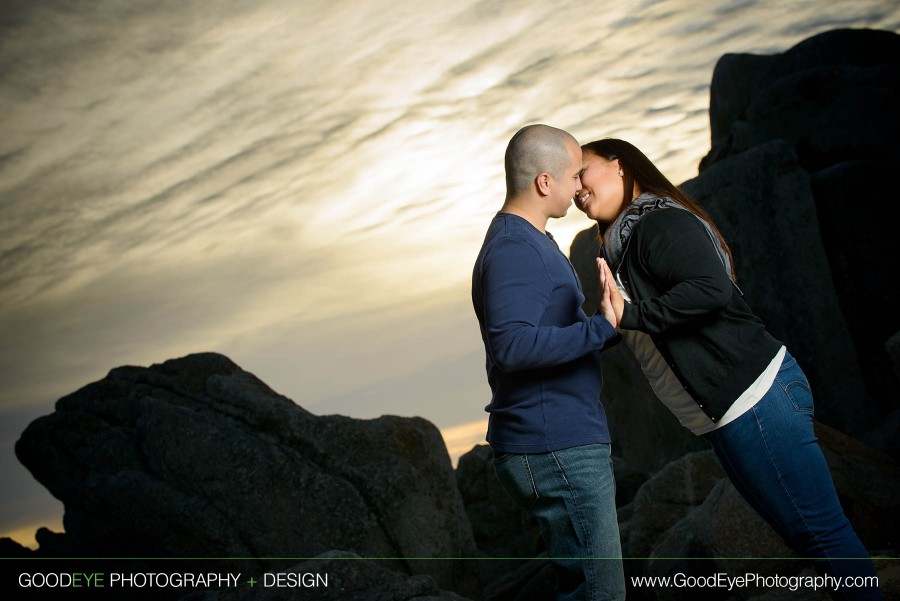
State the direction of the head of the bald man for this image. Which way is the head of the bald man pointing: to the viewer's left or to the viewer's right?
to the viewer's right

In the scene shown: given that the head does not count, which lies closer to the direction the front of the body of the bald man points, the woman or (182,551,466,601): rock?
the woman

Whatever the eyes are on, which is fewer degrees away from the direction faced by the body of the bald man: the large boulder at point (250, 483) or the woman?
the woman

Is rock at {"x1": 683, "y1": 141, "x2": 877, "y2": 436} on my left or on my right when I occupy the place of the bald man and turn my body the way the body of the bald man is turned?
on my left

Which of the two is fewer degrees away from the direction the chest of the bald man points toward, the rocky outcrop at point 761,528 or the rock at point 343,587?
the rocky outcrop

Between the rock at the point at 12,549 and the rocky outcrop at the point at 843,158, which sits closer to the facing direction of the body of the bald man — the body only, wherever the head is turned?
the rocky outcrop

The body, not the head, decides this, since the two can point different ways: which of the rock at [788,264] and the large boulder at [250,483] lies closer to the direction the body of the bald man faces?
the rock

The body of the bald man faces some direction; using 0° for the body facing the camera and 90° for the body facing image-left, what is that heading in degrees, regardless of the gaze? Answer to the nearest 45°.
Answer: approximately 270°
